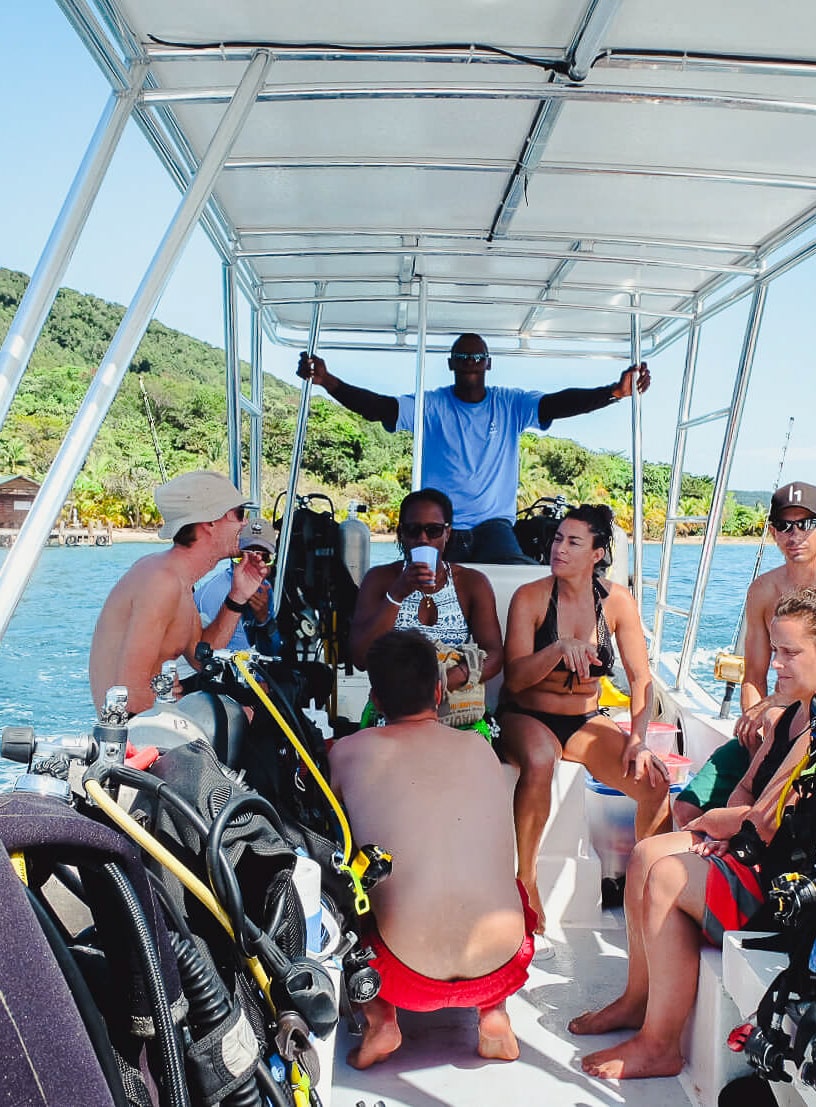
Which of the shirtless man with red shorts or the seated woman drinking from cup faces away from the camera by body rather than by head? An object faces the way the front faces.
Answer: the shirtless man with red shorts

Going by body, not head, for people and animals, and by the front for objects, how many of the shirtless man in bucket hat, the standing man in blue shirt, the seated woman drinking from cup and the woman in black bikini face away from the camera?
0

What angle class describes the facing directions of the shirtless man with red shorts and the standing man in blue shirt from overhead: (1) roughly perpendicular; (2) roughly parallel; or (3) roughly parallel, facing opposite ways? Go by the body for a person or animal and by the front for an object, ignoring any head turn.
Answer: roughly parallel, facing opposite ways

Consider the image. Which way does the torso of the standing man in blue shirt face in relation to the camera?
toward the camera

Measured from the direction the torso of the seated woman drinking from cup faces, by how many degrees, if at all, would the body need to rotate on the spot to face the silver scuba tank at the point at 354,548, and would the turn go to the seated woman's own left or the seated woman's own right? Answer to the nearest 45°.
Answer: approximately 135° to the seated woman's own right

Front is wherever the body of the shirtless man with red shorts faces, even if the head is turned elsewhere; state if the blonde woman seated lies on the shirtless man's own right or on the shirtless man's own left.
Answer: on the shirtless man's own right

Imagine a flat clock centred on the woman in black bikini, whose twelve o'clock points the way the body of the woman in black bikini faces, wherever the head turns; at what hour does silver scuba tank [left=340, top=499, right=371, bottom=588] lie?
The silver scuba tank is roughly at 4 o'clock from the woman in black bikini.

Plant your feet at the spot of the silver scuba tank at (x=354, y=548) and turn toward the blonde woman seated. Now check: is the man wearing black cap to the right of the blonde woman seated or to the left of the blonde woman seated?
left

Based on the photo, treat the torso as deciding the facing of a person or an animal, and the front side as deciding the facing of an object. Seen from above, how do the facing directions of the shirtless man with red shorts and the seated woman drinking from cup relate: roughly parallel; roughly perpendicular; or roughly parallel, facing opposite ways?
roughly parallel, facing opposite ways

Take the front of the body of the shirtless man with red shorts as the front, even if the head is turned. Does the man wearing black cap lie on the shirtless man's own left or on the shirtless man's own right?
on the shirtless man's own right

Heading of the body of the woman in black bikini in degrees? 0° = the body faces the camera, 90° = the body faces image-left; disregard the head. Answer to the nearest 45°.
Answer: approximately 0°

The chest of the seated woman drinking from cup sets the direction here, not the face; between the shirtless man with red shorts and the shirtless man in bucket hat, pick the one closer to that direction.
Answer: the shirtless man with red shorts

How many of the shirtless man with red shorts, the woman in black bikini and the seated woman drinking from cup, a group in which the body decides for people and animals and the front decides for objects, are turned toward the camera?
2

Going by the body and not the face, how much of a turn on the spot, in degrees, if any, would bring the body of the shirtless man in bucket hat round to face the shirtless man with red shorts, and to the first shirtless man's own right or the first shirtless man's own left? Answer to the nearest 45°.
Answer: approximately 45° to the first shirtless man's own right

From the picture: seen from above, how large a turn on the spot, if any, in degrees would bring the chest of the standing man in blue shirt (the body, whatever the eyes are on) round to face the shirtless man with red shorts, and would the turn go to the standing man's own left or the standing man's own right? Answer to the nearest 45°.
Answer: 0° — they already face them

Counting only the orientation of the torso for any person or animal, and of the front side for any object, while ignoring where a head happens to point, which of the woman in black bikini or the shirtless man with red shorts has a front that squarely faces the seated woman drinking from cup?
the shirtless man with red shorts

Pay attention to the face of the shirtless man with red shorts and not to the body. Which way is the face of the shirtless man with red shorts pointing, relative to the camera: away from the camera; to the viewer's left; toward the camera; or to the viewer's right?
away from the camera
